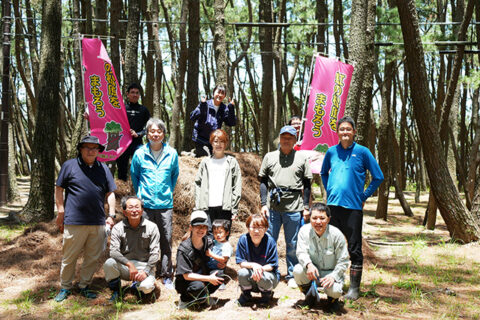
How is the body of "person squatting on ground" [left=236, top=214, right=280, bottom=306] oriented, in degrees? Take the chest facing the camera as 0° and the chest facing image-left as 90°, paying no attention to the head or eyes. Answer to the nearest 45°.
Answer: approximately 0°

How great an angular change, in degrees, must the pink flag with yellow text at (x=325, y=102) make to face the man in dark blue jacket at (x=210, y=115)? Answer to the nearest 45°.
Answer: approximately 45° to its right

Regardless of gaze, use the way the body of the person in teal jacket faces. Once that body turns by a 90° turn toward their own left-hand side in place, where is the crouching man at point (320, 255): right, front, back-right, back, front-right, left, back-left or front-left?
front-right

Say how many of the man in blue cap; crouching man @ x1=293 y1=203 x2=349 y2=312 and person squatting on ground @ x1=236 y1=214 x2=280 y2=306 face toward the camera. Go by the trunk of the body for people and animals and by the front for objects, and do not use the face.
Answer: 3

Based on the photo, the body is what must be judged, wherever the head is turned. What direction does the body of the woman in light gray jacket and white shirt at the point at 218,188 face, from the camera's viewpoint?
toward the camera

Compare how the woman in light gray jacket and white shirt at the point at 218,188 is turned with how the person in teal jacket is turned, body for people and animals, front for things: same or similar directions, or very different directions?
same or similar directions

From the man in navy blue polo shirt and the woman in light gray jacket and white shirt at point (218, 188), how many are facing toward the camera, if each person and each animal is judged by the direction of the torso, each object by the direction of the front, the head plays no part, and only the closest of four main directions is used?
2

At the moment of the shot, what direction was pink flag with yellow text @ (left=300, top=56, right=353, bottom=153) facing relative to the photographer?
facing the viewer

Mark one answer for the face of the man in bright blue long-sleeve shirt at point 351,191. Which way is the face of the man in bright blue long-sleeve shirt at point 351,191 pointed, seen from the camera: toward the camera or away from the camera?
toward the camera

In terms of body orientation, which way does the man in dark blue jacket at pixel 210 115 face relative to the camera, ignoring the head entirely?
toward the camera

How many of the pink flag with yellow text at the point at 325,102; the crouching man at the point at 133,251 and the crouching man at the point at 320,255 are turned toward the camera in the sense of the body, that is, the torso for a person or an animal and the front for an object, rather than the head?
3

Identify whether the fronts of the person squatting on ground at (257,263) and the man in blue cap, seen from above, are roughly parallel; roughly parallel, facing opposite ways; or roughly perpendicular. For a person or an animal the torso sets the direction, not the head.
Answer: roughly parallel

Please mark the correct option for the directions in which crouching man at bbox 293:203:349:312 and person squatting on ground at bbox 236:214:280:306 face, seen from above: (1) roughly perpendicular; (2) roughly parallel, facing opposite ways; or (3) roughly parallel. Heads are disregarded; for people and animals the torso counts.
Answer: roughly parallel
